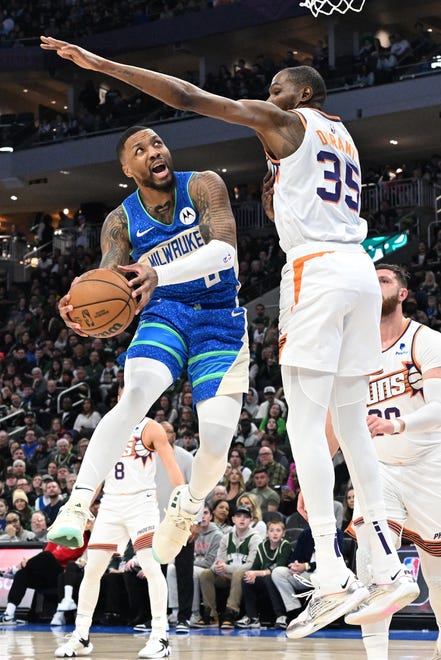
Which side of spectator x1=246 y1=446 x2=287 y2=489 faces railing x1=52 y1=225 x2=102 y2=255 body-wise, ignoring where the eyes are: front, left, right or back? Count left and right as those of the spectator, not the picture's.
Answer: back

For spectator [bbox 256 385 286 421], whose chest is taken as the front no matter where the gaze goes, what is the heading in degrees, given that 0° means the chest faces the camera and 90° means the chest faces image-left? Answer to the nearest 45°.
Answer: approximately 0°

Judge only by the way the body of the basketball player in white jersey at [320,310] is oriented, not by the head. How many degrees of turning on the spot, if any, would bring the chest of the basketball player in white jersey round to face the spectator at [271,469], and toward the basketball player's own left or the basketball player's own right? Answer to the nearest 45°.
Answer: approximately 45° to the basketball player's own right

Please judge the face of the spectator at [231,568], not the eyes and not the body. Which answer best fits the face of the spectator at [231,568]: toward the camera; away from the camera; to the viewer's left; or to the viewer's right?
toward the camera

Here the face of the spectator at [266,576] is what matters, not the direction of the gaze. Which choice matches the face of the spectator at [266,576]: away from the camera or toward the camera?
toward the camera

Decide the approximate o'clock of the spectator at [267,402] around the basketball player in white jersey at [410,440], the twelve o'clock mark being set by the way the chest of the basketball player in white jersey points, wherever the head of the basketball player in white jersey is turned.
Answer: The spectator is roughly at 4 o'clock from the basketball player in white jersey.

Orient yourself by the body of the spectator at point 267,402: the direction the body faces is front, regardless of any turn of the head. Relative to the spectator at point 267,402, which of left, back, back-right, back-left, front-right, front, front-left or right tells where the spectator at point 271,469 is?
front

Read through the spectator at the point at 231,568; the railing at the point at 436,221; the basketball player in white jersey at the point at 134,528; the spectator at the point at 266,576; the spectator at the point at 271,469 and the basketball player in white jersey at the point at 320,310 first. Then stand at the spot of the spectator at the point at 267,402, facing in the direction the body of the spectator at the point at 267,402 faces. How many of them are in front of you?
5

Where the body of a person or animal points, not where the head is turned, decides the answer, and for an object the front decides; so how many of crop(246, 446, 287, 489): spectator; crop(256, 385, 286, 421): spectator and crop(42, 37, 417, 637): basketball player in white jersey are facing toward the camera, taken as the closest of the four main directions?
2

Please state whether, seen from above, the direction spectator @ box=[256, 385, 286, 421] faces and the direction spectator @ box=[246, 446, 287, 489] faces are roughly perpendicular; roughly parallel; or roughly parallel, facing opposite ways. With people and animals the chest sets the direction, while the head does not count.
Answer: roughly parallel

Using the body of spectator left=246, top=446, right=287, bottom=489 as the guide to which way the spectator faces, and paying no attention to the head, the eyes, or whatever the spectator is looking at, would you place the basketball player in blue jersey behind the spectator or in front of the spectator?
in front

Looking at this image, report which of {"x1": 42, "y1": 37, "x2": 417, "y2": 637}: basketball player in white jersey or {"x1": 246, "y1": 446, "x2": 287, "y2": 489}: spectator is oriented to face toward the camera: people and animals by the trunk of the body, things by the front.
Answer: the spectator

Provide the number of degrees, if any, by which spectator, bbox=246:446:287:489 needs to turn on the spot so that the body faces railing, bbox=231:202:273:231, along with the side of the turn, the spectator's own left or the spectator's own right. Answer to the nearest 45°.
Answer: approximately 180°

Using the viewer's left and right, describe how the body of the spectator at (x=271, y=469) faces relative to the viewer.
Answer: facing the viewer

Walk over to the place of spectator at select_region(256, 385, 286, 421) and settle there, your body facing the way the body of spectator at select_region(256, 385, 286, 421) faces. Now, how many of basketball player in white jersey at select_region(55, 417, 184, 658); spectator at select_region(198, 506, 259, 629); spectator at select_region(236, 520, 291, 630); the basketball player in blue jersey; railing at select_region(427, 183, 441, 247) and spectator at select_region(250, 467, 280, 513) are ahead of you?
5

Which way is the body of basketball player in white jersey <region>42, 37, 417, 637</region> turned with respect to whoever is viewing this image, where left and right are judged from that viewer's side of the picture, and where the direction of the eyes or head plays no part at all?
facing away from the viewer and to the left of the viewer

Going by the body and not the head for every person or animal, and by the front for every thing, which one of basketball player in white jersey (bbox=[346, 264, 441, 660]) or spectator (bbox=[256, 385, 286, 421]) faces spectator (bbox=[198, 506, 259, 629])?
spectator (bbox=[256, 385, 286, 421])
